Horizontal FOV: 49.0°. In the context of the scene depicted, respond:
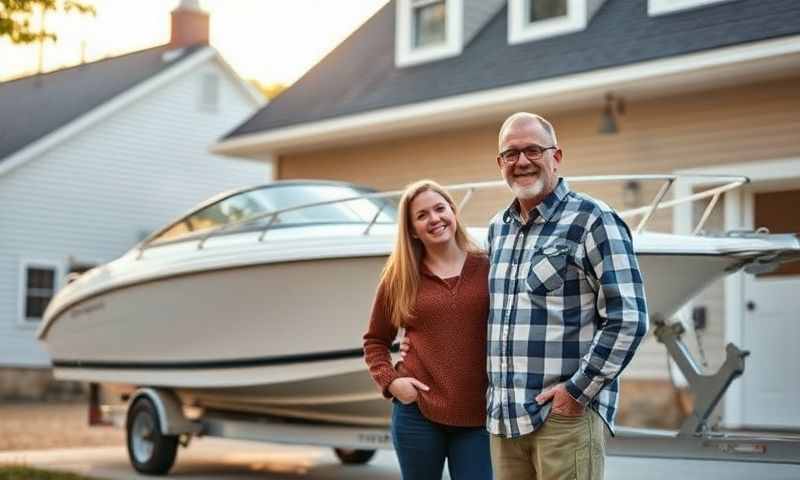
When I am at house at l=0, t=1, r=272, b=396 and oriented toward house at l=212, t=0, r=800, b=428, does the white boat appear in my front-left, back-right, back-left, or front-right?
front-right

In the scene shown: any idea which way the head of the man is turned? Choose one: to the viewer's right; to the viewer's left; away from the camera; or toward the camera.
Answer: toward the camera

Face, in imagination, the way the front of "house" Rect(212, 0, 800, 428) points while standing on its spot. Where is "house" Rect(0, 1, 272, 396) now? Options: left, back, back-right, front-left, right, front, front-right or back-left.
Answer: right

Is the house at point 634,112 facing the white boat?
yes

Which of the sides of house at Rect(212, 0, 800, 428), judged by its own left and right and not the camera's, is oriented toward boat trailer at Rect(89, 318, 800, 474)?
front

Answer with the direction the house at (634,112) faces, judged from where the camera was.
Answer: facing the viewer and to the left of the viewer

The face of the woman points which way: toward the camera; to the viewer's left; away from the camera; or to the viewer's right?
toward the camera

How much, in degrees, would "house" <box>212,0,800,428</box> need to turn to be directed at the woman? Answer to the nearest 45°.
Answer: approximately 45° to its left
